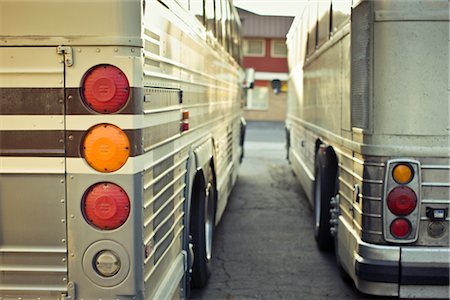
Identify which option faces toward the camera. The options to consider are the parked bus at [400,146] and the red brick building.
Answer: the red brick building

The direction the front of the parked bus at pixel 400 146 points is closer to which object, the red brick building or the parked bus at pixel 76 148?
the red brick building

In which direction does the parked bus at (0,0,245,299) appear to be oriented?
away from the camera

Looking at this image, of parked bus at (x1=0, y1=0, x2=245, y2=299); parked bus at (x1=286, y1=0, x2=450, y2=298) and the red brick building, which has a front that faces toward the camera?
the red brick building

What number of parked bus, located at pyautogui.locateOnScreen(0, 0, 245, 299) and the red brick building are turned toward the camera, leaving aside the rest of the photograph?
1

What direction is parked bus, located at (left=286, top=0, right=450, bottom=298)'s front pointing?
away from the camera

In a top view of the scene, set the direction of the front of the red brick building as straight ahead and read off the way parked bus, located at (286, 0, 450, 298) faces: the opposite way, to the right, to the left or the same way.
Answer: the opposite way

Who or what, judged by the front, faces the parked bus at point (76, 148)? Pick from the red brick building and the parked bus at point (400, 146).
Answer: the red brick building

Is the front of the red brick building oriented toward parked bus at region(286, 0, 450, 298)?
yes

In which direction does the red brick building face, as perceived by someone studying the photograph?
facing the viewer

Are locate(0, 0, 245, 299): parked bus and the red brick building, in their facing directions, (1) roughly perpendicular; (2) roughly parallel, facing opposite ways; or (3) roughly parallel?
roughly parallel, facing opposite ways

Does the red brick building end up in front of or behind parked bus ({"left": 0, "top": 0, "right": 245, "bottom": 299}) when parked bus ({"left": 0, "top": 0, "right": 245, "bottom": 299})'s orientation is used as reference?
in front

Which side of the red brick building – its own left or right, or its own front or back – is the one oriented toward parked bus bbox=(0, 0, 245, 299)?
front
